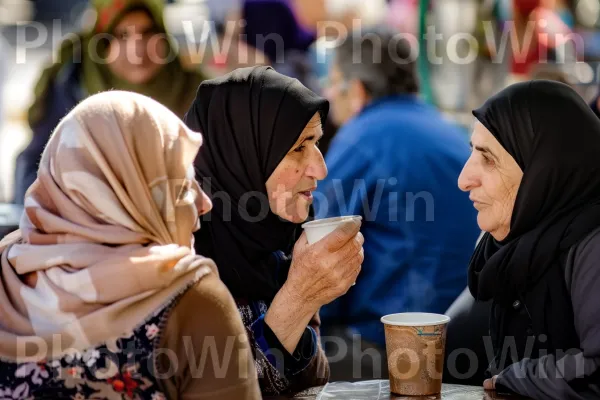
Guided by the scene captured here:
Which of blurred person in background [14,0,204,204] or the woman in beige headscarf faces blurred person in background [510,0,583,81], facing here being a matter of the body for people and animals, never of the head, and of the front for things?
the woman in beige headscarf

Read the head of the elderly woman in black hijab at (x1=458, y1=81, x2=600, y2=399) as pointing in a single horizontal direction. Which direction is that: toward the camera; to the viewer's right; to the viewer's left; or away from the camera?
to the viewer's left

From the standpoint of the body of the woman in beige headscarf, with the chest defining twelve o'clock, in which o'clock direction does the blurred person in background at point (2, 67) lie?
The blurred person in background is roughly at 10 o'clock from the woman in beige headscarf.

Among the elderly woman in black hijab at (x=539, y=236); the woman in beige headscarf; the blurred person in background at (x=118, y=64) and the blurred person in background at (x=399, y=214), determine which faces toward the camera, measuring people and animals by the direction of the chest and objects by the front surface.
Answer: the blurred person in background at (x=118, y=64)

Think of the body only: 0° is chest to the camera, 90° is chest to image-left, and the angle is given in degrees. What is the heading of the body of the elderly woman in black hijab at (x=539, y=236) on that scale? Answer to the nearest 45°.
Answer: approximately 90°

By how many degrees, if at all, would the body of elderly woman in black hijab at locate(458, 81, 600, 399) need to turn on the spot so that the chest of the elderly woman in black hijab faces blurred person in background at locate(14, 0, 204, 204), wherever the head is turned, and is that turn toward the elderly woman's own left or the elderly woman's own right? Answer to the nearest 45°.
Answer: approximately 45° to the elderly woman's own right

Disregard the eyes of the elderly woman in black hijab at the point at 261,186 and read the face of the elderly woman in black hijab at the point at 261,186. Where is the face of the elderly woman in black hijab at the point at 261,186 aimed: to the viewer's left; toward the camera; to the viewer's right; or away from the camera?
to the viewer's right

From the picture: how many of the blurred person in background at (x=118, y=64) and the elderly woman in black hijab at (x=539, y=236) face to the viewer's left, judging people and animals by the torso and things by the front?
1
